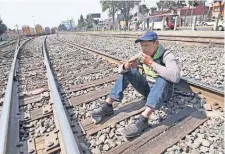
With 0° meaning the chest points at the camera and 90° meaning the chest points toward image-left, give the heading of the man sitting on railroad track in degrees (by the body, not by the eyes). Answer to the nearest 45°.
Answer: approximately 45°
